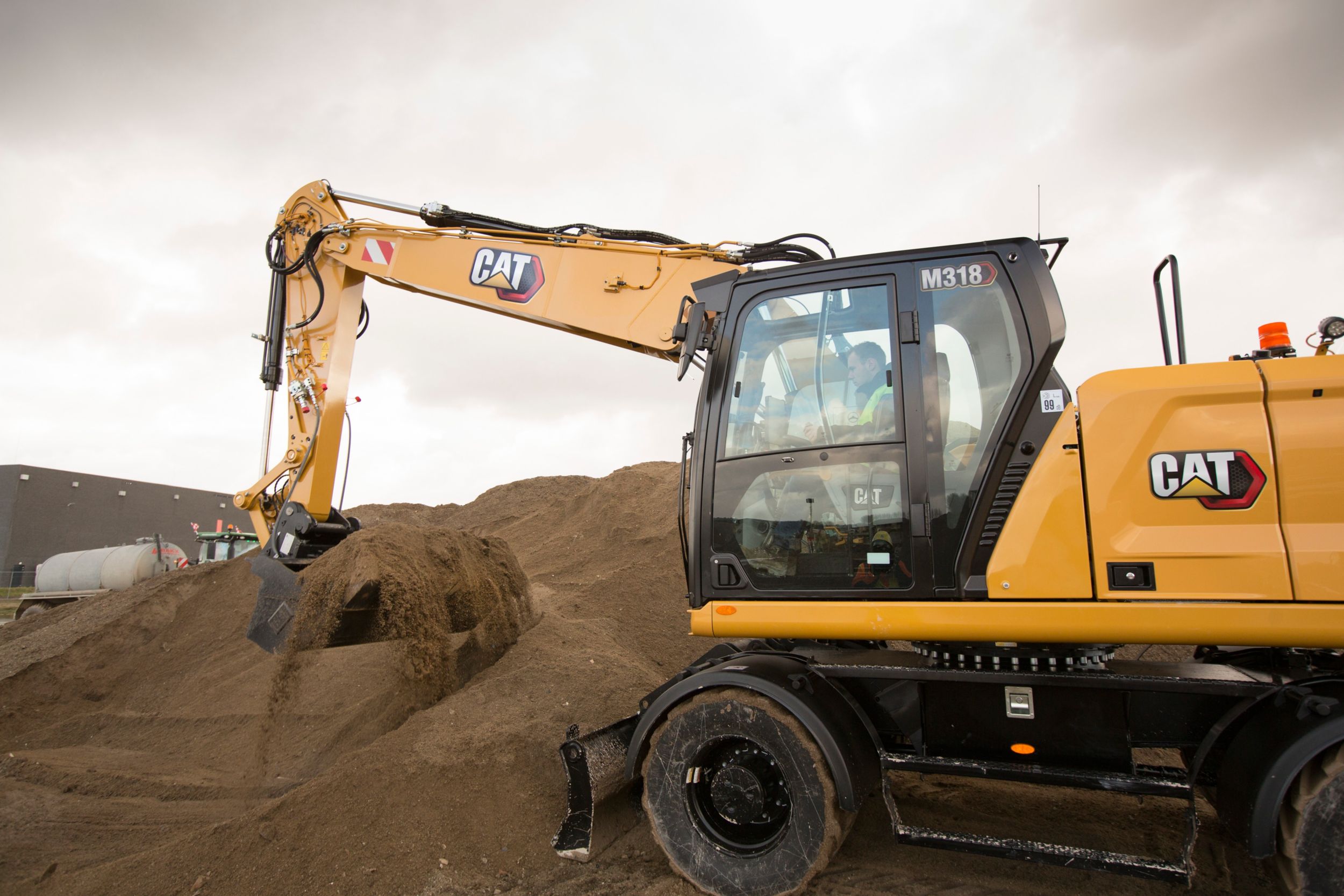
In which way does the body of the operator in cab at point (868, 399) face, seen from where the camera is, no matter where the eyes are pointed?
to the viewer's left

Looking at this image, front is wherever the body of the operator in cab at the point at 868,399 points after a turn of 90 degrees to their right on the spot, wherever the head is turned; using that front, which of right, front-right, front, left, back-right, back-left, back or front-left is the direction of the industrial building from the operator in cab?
front-left

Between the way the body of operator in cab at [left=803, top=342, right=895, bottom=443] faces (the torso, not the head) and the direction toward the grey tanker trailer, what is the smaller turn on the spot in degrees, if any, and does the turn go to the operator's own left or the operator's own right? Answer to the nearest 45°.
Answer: approximately 45° to the operator's own right

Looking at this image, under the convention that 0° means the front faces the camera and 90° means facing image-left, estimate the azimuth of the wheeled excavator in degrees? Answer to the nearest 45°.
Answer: approximately 90°

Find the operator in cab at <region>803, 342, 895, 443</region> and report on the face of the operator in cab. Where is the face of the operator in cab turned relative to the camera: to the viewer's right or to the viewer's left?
to the viewer's left

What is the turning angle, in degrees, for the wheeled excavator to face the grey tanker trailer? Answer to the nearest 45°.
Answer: approximately 45° to its right

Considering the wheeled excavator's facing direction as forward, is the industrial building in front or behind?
in front
